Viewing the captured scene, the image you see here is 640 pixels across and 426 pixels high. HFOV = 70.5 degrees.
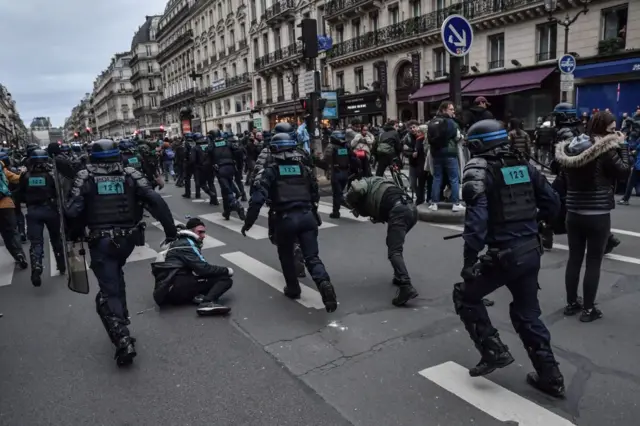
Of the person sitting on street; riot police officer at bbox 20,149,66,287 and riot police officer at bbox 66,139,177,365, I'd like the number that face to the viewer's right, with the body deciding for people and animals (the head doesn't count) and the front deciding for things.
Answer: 1

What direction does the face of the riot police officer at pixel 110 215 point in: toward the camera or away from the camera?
away from the camera

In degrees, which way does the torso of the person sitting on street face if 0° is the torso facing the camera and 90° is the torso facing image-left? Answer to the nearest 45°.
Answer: approximately 270°

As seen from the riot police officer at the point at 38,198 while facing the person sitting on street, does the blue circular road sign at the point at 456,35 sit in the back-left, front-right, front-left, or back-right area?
front-left

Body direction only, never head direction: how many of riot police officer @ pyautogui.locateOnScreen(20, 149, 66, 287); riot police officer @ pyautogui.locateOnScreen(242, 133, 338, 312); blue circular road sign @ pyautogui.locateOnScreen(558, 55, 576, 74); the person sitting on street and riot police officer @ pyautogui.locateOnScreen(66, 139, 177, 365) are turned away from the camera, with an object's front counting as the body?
3

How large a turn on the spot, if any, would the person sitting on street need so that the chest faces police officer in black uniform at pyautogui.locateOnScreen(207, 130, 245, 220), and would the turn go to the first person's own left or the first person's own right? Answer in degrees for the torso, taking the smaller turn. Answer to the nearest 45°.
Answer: approximately 90° to the first person's own left

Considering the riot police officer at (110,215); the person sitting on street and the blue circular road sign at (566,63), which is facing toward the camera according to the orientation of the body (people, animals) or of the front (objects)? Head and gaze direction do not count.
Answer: the blue circular road sign

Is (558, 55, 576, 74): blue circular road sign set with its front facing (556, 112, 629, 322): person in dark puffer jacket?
yes

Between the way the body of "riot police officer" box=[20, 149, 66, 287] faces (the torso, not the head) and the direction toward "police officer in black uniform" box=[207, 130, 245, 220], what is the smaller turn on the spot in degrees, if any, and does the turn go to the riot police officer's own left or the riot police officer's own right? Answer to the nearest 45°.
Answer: approximately 45° to the riot police officer's own right

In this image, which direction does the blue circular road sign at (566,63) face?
toward the camera

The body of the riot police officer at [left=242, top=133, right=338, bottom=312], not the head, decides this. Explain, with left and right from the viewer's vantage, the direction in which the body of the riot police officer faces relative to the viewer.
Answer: facing away from the viewer

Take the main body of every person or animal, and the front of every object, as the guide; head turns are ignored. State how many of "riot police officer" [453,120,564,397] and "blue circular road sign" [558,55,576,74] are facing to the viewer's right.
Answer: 0

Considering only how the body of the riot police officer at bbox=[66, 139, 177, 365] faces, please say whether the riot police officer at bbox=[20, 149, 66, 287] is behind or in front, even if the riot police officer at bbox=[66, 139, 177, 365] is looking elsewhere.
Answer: in front

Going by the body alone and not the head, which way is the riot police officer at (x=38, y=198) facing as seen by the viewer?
away from the camera

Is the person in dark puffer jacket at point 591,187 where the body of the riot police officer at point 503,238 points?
no

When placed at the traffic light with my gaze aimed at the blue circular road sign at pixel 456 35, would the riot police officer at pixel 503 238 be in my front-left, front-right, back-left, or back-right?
front-right

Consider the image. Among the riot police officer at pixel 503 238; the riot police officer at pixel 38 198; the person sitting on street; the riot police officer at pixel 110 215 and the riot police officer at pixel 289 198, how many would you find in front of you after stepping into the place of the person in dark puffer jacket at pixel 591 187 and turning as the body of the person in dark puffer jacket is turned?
0

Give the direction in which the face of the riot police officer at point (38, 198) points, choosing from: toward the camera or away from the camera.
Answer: away from the camera

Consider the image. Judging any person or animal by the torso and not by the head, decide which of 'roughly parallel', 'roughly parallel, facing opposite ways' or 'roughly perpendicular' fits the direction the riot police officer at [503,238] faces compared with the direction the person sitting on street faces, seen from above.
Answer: roughly perpendicular

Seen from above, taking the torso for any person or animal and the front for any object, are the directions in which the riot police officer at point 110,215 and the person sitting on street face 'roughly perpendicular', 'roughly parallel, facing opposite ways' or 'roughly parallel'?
roughly perpendicular

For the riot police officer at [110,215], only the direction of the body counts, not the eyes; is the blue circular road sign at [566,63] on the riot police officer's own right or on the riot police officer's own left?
on the riot police officer's own right

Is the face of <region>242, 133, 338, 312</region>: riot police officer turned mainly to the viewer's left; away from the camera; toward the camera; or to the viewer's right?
away from the camera
